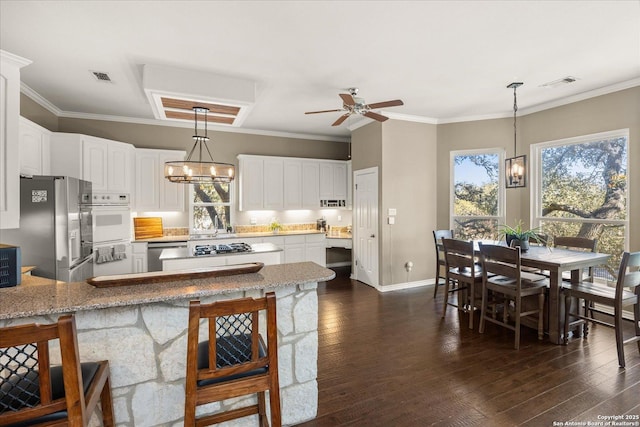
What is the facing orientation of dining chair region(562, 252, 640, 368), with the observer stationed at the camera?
facing away from the viewer and to the left of the viewer

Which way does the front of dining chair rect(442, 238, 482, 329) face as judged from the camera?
facing away from the viewer and to the right of the viewer

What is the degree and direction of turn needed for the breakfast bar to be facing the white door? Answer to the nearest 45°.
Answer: approximately 135° to its left

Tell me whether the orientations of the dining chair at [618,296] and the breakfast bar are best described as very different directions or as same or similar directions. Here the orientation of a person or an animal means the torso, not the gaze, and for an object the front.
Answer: very different directions

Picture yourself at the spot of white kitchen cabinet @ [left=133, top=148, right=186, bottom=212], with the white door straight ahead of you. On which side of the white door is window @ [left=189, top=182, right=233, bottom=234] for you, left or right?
left

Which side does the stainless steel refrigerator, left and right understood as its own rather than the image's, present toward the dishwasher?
left

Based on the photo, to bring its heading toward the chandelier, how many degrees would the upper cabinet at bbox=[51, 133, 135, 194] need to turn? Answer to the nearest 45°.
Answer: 0° — it already faces it

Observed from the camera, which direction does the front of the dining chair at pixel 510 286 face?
facing away from the viewer and to the right of the viewer

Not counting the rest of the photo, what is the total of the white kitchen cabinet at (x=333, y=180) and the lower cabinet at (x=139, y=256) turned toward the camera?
2

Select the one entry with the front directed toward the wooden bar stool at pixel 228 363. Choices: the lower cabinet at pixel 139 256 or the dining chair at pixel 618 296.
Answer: the lower cabinet

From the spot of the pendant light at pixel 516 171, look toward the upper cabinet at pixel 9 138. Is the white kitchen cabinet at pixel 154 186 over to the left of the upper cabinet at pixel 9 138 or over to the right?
right
